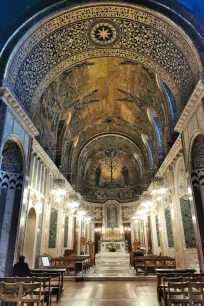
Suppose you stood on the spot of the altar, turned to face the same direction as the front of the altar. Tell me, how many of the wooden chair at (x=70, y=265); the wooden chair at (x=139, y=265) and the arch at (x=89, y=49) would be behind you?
0

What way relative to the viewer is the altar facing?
toward the camera

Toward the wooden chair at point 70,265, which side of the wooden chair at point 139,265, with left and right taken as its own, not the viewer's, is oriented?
left

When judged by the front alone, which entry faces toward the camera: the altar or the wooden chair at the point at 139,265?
the altar

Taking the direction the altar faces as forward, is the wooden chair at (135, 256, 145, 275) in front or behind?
in front

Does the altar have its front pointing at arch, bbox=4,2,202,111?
yes

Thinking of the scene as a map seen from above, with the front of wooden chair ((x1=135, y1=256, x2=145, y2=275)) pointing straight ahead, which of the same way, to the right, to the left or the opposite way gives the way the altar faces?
the opposite way

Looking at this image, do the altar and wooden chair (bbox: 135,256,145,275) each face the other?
yes

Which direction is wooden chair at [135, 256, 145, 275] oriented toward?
away from the camera

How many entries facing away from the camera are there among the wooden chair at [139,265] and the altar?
1

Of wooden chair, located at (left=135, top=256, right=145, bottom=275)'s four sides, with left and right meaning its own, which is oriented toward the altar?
front
